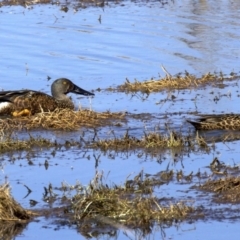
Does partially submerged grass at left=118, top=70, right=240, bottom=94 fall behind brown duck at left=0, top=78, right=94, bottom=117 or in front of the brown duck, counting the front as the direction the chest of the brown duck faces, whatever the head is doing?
in front

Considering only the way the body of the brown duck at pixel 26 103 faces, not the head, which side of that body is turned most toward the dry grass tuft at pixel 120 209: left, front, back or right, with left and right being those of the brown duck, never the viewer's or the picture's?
right

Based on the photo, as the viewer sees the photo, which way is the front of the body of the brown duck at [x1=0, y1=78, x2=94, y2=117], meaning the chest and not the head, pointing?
to the viewer's right

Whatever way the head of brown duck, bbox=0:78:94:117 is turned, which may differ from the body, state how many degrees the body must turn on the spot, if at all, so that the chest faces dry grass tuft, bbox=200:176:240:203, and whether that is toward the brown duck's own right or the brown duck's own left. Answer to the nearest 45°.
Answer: approximately 45° to the brown duck's own right
